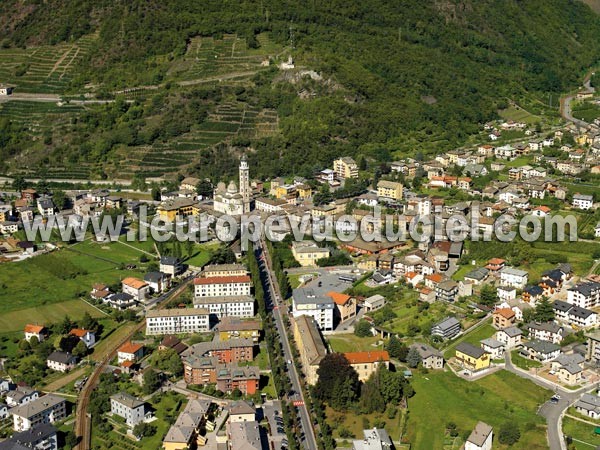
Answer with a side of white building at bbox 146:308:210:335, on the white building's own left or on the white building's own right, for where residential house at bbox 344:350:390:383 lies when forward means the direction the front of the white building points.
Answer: on the white building's own left

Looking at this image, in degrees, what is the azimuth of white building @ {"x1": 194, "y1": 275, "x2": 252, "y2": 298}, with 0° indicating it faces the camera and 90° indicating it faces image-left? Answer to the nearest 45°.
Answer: approximately 0°

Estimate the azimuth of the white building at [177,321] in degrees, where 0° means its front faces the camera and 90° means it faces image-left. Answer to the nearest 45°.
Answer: approximately 0°

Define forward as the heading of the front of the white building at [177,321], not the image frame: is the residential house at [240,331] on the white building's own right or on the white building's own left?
on the white building's own left

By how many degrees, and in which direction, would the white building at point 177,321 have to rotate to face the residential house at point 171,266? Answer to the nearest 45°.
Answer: approximately 180°

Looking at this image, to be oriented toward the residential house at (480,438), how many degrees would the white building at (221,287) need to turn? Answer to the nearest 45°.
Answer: approximately 45° to its left

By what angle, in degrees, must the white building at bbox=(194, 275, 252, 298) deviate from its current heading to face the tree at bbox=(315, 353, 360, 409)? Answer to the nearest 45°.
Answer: approximately 45° to its left

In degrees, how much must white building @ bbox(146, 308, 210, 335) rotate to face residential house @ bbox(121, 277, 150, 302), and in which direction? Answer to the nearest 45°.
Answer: approximately 135° to its right

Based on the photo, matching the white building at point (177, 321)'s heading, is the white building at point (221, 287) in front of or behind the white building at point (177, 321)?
behind

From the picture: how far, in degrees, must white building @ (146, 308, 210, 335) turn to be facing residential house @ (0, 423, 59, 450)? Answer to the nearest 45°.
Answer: approximately 45° to its right

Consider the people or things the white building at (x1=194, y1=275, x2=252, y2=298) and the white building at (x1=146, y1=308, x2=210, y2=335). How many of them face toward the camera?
2

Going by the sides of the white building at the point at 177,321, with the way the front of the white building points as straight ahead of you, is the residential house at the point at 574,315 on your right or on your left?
on your left

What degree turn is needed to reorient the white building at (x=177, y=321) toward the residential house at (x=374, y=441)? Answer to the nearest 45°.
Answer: approximately 45° to its left
